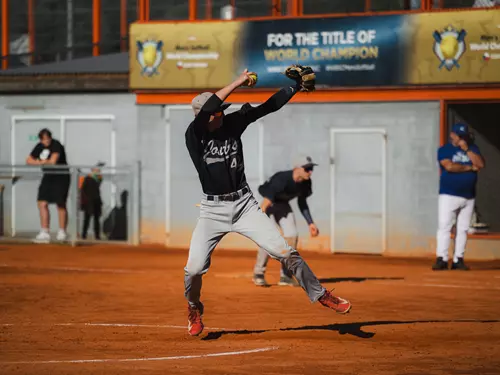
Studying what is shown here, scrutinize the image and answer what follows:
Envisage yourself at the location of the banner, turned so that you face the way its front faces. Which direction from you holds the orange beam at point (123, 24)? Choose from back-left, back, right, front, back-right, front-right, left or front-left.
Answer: back-right

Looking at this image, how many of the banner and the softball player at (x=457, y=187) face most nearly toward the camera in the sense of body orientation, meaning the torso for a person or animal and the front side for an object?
2

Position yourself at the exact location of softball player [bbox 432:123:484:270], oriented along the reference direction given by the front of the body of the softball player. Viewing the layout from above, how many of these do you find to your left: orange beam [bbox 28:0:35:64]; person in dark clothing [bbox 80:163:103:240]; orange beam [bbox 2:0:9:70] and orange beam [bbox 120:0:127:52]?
0

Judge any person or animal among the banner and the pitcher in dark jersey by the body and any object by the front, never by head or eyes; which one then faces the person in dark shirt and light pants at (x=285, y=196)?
the banner

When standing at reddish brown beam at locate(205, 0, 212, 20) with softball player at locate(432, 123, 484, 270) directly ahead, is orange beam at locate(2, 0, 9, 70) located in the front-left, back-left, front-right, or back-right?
back-right

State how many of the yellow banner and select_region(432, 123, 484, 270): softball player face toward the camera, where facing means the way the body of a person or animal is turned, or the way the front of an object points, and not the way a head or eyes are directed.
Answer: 2

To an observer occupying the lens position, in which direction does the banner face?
facing the viewer

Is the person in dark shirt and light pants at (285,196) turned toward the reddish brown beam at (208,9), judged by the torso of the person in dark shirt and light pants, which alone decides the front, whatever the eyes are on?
no

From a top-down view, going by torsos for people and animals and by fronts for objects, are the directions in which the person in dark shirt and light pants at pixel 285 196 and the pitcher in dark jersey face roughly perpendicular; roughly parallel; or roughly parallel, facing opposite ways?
roughly parallel
